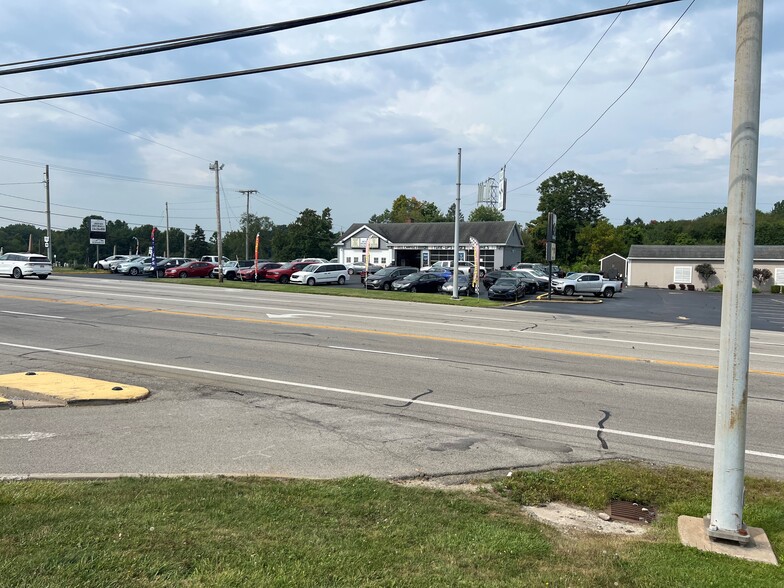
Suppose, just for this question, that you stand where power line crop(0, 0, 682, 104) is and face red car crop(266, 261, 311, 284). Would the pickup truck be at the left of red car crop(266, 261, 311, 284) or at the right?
right

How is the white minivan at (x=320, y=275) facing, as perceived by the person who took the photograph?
facing the viewer and to the left of the viewer

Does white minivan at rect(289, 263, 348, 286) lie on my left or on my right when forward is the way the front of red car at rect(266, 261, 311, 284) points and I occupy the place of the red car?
on my left

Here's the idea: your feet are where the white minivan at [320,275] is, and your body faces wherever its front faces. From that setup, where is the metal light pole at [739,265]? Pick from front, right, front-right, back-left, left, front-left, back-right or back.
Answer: front-left

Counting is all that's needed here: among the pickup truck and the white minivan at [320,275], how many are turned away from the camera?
0

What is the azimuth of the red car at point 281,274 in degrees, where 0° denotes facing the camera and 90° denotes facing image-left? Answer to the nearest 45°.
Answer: approximately 45°

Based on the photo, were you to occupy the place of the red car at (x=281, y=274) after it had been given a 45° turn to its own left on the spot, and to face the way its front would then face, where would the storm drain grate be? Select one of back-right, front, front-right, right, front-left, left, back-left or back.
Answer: front

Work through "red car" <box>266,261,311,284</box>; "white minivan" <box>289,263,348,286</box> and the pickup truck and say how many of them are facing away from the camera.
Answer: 0

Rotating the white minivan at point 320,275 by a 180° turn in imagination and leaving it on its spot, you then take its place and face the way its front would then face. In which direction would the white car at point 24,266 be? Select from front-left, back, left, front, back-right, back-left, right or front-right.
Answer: back-left

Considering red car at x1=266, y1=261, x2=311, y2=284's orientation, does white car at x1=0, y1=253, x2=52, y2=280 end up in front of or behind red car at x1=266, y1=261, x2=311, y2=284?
in front
